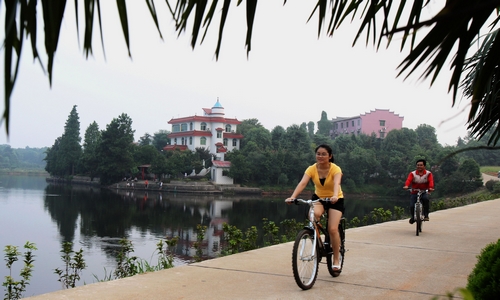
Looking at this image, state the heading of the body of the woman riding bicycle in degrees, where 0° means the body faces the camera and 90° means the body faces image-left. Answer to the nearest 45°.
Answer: approximately 45°

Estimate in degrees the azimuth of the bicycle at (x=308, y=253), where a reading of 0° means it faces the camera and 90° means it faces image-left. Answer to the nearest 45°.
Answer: approximately 45°

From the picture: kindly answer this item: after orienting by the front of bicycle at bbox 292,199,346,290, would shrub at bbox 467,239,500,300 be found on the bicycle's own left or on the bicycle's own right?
on the bicycle's own left

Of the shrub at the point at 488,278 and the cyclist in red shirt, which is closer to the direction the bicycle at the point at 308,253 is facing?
the shrub

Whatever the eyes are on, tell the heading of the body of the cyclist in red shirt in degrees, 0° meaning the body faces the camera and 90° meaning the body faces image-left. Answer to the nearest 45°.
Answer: approximately 0°

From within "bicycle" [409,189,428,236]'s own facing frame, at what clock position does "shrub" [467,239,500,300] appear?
The shrub is roughly at 12 o'clock from the bicycle.

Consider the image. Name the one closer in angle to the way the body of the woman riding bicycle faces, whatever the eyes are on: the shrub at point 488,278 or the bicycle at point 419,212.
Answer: the shrub
